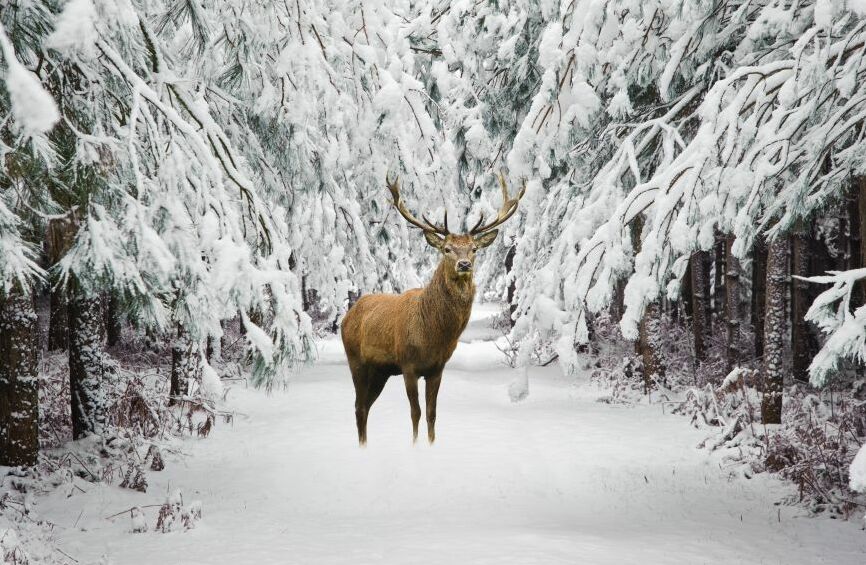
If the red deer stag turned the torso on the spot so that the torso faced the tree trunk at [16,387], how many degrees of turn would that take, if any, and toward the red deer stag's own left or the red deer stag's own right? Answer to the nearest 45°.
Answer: approximately 135° to the red deer stag's own right

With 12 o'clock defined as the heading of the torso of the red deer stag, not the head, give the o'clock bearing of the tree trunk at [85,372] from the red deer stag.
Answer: The tree trunk is roughly at 5 o'clock from the red deer stag.

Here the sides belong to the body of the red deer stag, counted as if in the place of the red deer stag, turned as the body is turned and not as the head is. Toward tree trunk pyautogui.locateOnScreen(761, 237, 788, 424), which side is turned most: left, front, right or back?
left

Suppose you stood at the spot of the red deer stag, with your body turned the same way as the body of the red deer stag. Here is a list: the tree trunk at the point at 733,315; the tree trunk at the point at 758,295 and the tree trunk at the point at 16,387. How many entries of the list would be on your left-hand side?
2

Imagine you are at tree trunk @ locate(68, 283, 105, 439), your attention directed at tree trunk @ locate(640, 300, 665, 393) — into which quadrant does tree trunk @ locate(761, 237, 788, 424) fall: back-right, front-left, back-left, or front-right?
front-right

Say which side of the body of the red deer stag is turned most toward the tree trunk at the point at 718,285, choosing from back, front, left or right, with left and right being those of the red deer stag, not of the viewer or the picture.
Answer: left

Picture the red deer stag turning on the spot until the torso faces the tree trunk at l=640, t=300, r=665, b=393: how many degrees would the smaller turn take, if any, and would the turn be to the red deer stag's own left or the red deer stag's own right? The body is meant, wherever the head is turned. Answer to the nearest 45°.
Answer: approximately 90° to the red deer stag's own left

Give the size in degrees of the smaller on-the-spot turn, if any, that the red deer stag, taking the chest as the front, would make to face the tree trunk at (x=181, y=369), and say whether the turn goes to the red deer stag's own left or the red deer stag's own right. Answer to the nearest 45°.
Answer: approximately 180°

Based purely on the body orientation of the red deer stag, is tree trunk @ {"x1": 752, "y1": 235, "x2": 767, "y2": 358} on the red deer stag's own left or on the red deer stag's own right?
on the red deer stag's own left

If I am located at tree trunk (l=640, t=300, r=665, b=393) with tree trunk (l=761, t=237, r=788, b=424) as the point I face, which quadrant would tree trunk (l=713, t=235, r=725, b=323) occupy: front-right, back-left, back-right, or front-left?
back-left
